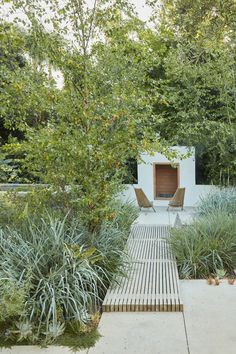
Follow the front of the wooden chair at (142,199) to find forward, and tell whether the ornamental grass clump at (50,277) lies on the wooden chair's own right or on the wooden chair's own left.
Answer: on the wooden chair's own right

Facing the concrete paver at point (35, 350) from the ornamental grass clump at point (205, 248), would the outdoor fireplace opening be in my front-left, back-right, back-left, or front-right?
back-right

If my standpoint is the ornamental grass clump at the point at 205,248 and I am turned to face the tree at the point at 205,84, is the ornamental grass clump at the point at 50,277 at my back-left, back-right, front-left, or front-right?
back-left

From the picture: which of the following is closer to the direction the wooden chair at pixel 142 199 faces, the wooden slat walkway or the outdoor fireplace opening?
the wooden slat walkway

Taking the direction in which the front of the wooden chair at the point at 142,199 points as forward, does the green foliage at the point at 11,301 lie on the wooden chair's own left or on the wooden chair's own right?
on the wooden chair's own right

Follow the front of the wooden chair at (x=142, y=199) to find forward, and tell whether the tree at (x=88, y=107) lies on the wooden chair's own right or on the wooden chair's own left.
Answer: on the wooden chair's own right

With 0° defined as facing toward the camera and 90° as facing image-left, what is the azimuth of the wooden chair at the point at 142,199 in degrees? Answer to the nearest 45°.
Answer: approximately 315°
